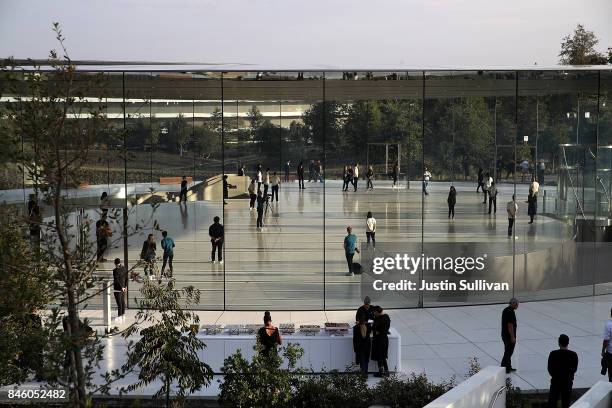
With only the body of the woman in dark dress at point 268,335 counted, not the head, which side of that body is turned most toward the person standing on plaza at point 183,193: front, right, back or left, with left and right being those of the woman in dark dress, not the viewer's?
front

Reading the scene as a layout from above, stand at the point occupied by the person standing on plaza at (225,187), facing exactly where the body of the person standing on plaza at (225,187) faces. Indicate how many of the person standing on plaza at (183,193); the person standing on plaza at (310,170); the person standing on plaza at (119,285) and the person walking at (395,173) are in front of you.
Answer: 2

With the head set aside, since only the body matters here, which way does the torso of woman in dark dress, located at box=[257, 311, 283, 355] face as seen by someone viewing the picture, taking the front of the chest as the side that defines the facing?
away from the camera

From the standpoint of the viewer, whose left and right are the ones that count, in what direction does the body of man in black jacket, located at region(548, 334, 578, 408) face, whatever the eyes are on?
facing away from the viewer

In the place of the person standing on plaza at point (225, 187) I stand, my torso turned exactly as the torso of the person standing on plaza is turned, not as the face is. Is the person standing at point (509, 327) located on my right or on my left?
on my right

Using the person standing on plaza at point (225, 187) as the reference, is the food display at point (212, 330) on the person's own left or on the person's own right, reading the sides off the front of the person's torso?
on the person's own right
